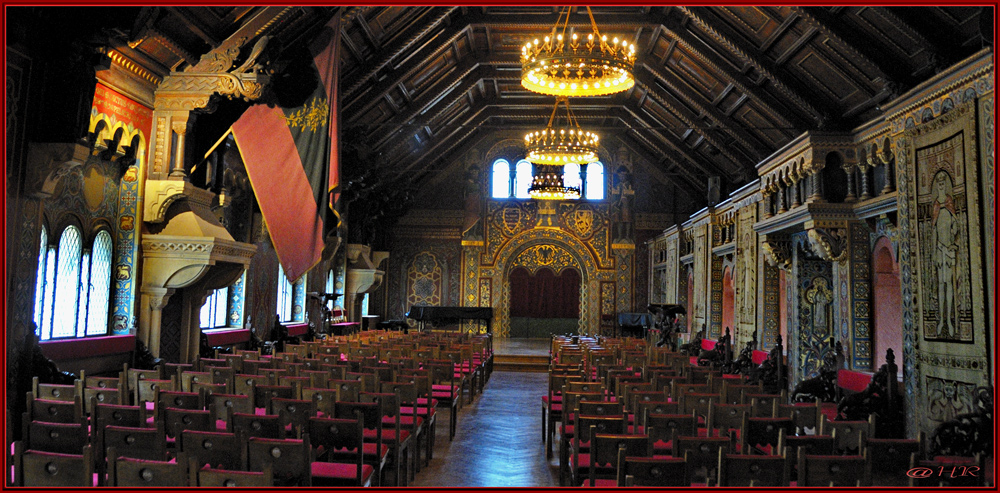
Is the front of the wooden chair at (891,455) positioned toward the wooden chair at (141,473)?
no

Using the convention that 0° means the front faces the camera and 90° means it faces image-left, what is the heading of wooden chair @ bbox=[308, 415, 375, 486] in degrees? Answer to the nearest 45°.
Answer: approximately 180°

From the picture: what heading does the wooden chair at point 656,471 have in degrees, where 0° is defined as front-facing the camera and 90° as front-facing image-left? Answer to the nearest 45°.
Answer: approximately 180°

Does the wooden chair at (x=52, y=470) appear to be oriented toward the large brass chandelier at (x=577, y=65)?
no

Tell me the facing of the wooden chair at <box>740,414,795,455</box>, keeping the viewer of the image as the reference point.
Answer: facing away from the viewer

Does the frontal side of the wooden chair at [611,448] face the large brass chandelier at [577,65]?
yes

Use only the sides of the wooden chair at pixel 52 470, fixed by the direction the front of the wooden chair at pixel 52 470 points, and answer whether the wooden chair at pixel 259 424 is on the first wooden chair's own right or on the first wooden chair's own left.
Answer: on the first wooden chair's own right

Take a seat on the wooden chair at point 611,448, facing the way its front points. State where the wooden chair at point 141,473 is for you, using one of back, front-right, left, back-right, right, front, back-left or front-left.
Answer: back-left

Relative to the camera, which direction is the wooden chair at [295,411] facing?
away from the camera

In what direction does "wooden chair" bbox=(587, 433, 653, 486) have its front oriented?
away from the camera

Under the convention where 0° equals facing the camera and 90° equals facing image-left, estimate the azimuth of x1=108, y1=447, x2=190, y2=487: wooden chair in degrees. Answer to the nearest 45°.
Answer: approximately 180°

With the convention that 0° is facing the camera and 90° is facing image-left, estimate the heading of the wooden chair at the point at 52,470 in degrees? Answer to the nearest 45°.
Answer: approximately 180°

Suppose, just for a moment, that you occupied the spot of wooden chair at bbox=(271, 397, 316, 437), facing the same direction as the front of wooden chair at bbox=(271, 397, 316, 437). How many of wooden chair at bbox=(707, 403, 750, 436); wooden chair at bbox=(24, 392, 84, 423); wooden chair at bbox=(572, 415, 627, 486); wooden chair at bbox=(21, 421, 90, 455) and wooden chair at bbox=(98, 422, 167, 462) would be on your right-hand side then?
2

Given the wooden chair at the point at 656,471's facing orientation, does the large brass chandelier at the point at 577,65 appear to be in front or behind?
in front

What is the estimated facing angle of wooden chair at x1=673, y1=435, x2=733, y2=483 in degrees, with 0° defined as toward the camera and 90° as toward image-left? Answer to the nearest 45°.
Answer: approximately 180°

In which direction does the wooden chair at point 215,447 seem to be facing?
away from the camera

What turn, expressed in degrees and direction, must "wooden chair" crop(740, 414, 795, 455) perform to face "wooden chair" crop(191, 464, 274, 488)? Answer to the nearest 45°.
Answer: approximately 135° to its left

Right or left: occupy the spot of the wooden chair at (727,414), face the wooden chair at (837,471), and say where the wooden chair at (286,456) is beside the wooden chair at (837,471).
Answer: right

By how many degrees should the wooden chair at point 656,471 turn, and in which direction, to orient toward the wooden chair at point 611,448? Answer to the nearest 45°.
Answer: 0° — it already faces it

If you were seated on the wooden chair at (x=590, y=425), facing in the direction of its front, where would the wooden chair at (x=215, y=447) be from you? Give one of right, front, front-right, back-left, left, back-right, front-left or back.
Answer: back-left

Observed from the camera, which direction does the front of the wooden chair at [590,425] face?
facing away from the viewer
